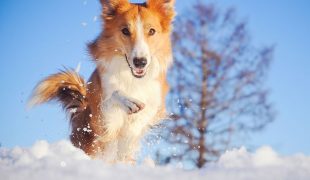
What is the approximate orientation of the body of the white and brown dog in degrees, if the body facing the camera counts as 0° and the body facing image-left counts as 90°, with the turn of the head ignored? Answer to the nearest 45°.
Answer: approximately 315°
